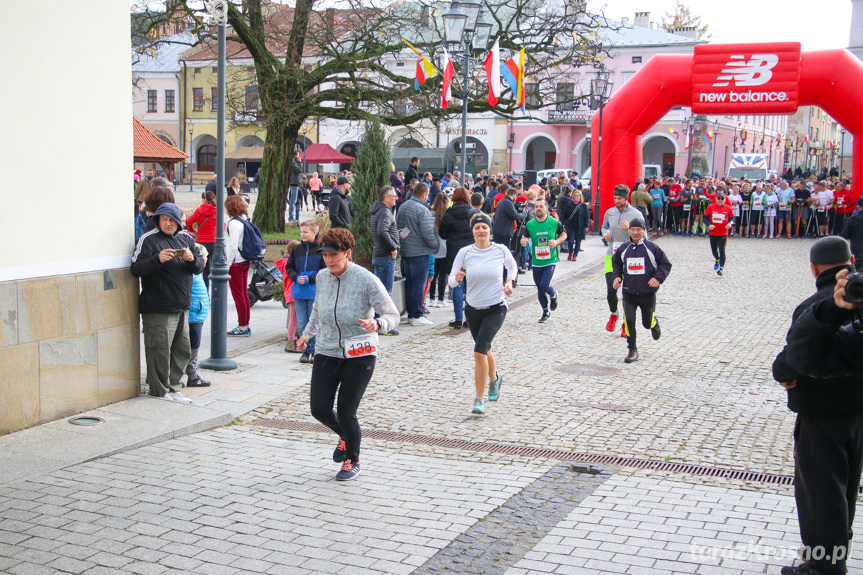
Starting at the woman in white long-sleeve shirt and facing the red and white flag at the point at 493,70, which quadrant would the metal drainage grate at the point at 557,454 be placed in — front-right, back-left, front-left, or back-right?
back-right

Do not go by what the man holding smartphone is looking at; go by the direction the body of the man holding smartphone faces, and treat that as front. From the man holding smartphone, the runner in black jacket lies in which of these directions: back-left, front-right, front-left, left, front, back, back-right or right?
front-left

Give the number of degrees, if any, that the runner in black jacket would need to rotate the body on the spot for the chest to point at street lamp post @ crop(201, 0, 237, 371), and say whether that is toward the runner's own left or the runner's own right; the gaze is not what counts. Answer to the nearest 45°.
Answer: approximately 45° to the runner's own right

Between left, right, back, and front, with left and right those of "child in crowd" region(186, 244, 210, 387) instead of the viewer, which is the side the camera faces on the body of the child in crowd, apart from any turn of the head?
right

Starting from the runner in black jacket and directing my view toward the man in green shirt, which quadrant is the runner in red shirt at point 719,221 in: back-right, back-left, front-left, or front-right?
front-right

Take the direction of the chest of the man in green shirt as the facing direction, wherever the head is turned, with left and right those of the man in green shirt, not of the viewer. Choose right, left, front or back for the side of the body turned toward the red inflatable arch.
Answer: back

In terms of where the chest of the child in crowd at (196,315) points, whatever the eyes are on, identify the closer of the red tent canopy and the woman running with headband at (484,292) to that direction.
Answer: the woman running with headband

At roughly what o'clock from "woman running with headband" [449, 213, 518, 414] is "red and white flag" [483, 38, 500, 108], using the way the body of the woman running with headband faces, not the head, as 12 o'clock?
The red and white flag is roughly at 6 o'clock from the woman running with headband.

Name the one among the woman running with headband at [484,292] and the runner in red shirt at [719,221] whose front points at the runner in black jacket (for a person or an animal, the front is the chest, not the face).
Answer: the runner in red shirt

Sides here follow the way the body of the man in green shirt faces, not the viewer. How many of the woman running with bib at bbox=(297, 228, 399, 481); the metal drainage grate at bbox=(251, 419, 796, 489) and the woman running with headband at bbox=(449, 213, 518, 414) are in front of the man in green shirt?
3

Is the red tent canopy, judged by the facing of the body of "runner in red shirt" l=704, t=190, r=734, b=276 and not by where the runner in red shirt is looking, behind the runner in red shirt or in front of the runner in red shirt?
behind

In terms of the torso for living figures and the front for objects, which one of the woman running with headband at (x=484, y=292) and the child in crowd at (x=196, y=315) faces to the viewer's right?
the child in crowd

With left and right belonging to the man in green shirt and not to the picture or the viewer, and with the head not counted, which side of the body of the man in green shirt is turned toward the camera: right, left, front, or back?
front

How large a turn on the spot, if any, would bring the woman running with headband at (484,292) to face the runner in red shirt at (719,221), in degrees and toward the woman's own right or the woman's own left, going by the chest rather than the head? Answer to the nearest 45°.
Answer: approximately 135° to the woman's own left

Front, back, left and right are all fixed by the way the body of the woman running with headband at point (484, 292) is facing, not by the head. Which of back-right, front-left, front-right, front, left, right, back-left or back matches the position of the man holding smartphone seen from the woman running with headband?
right

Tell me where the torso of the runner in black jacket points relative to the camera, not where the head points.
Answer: toward the camera
